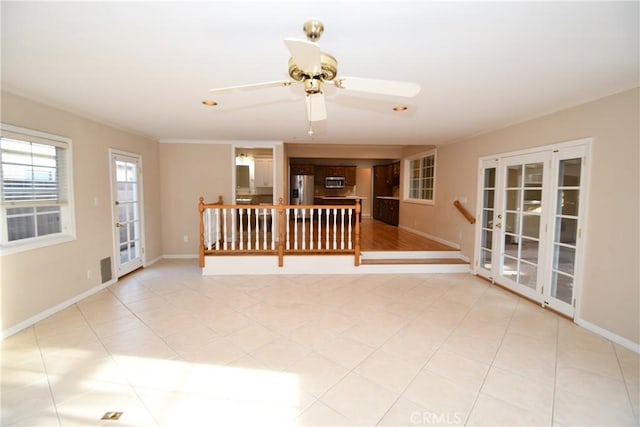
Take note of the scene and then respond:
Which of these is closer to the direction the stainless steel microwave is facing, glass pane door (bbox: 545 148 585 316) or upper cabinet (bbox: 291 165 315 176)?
the glass pane door

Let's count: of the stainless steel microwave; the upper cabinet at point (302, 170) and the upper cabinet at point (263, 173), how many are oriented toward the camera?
3

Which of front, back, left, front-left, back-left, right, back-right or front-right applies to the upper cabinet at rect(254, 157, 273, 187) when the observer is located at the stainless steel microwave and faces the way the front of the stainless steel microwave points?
front-right

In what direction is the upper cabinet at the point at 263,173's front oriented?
toward the camera

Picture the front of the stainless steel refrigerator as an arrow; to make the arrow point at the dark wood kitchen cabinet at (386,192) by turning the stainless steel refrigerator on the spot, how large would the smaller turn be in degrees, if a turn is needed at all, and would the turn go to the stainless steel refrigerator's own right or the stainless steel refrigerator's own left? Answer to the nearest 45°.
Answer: approximately 90° to the stainless steel refrigerator's own left

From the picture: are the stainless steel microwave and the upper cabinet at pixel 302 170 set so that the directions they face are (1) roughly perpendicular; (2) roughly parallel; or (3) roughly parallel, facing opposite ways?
roughly parallel

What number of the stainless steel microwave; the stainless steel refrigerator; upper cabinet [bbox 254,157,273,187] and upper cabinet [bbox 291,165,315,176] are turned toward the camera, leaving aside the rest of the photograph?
4

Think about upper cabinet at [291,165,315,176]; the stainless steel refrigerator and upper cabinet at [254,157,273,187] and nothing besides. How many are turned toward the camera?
3

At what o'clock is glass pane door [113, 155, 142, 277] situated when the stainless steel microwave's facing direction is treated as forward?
The glass pane door is roughly at 1 o'clock from the stainless steel microwave.

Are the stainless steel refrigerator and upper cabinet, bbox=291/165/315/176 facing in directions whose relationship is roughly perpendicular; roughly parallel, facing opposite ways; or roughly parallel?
roughly parallel

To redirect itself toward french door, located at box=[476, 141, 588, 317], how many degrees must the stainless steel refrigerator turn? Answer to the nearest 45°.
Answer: approximately 45° to its left
